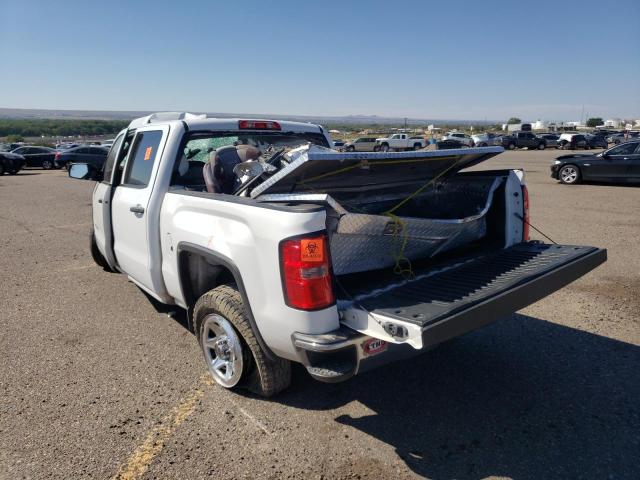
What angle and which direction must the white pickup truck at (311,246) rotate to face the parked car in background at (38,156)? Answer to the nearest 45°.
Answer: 0° — it already faces it

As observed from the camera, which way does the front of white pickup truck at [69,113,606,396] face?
facing away from the viewer and to the left of the viewer

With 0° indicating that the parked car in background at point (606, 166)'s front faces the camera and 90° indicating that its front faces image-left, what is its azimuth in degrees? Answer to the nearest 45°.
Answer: approximately 90°

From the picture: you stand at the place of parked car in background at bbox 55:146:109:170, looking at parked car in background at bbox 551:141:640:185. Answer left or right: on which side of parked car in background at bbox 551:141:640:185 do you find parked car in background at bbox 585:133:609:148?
left

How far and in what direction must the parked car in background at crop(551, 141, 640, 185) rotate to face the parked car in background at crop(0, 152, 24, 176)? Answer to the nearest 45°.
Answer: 0° — it already faces it

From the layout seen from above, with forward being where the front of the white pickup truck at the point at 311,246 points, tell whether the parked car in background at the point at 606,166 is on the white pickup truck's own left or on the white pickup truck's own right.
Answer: on the white pickup truck's own right

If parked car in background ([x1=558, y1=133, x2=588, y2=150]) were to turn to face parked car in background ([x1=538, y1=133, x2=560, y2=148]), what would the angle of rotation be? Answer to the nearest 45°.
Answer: approximately 45° to its right

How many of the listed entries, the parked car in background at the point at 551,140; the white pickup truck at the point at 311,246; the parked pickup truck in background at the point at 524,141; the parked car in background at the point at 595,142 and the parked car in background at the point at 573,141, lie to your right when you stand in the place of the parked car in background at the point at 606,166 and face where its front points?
4

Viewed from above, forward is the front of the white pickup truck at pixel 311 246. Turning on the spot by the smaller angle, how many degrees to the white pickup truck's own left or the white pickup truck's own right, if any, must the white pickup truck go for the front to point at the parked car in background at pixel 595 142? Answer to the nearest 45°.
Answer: approximately 90° to the white pickup truck's own right
